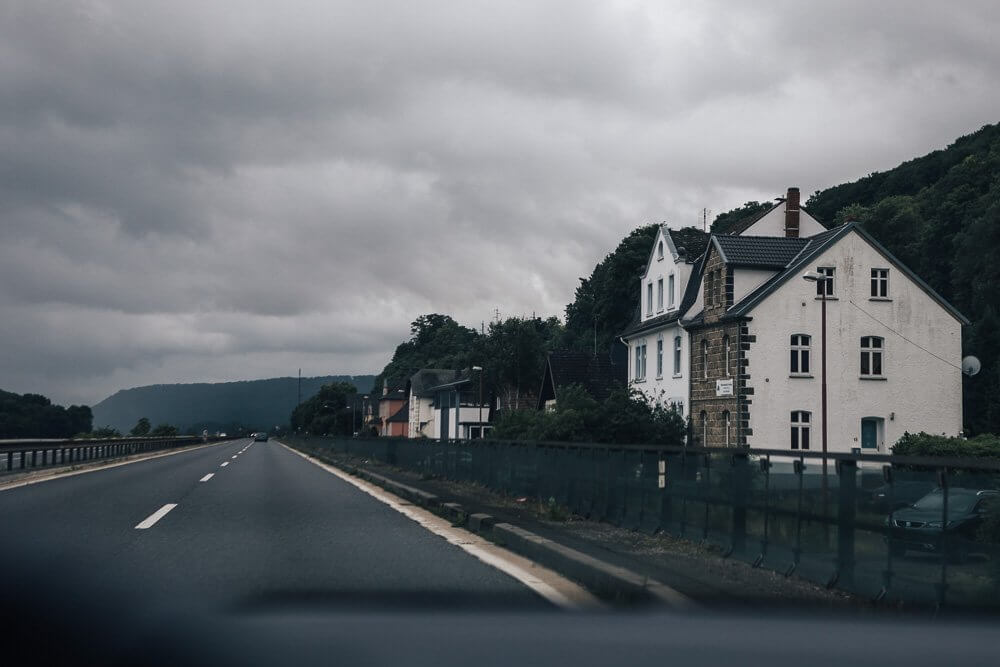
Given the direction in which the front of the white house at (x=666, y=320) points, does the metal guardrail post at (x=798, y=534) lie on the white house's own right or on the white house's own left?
on the white house's own left

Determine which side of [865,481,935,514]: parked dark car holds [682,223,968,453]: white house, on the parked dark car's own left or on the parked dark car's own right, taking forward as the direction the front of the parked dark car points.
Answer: on the parked dark car's own right

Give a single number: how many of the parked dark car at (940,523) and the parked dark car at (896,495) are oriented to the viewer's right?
0

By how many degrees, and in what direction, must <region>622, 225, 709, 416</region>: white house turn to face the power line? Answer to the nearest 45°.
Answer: approximately 90° to its left

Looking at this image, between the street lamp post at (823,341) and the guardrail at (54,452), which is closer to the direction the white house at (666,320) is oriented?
the guardrail

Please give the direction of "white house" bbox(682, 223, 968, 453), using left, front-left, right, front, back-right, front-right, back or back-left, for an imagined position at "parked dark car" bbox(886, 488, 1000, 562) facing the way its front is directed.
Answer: back-right

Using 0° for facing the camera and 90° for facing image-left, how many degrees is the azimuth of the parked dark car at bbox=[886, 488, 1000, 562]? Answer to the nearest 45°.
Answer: approximately 45°

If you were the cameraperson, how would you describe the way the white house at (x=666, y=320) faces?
facing the viewer and to the left of the viewer

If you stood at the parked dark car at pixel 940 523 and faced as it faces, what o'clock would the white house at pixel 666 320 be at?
The white house is roughly at 4 o'clock from the parked dark car.

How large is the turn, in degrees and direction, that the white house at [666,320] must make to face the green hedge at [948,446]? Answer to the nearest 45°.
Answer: approximately 90° to its left

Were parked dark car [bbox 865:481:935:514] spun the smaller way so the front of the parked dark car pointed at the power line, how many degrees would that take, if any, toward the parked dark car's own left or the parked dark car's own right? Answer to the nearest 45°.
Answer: approximately 135° to the parked dark car's own right
